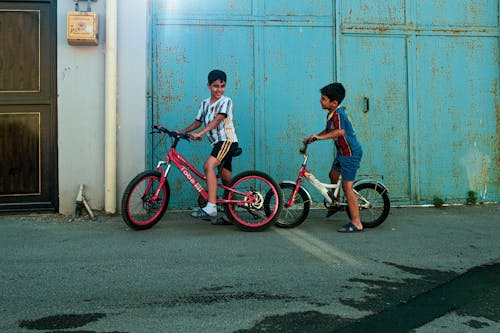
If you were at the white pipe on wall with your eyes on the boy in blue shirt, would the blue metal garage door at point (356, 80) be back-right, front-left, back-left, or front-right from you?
front-left

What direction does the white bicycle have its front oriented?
to the viewer's left

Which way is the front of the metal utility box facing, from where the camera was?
facing the viewer

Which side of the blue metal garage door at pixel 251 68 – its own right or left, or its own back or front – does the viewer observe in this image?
front

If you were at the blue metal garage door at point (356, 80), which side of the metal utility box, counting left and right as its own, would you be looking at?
left

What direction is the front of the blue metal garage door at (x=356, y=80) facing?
toward the camera

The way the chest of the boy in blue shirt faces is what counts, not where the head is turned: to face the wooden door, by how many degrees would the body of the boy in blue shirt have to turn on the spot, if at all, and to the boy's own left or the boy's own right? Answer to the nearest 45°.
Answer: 0° — they already face it

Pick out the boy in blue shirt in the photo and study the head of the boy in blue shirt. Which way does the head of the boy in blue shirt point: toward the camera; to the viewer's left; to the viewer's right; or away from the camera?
to the viewer's left

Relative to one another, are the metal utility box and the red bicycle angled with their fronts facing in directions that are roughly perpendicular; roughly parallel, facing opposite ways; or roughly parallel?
roughly perpendicular

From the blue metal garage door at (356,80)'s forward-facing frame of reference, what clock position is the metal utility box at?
The metal utility box is roughly at 2 o'clock from the blue metal garage door.

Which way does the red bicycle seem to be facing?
to the viewer's left

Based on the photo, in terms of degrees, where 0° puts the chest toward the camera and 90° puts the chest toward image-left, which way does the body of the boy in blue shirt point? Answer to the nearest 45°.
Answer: approximately 90°

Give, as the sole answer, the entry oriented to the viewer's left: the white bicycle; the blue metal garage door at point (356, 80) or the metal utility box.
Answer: the white bicycle
